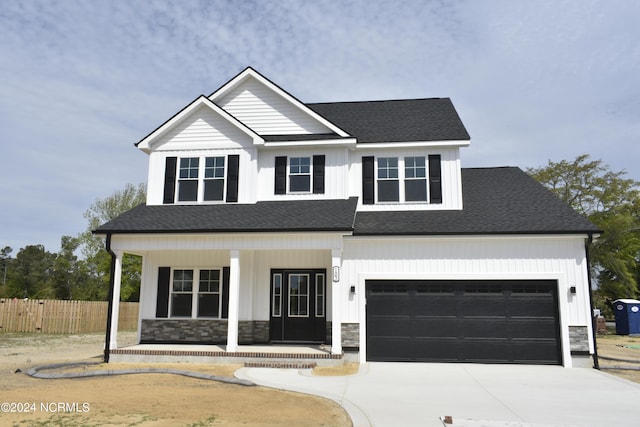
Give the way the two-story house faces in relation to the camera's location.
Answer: facing the viewer

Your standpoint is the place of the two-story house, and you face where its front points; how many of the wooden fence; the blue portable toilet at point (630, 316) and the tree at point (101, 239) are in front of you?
0

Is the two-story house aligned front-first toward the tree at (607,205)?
no

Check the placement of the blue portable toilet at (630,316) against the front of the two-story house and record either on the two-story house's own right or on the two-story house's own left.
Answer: on the two-story house's own left

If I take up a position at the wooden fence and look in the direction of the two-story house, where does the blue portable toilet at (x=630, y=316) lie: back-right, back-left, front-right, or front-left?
front-left

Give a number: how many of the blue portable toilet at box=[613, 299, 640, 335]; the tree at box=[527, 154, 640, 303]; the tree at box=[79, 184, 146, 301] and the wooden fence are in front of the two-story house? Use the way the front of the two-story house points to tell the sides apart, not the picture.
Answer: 0

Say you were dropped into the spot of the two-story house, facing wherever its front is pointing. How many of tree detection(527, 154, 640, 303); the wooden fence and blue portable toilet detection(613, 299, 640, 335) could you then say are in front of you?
0

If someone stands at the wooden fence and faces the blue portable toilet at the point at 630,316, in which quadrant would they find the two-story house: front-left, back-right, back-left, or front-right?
front-right

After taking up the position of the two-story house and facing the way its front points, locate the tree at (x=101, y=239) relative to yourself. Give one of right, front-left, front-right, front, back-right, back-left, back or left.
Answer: back-right

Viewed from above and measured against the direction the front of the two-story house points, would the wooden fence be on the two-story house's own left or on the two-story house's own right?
on the two-story house's own right

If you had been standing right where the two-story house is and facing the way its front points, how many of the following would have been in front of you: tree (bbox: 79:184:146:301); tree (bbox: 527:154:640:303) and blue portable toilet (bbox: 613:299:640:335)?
0

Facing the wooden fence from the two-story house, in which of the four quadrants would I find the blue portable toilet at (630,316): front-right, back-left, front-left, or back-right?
back-right
